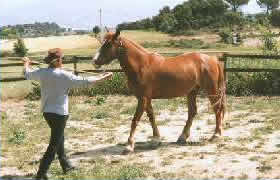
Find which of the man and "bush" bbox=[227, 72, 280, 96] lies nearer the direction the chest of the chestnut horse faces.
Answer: the man

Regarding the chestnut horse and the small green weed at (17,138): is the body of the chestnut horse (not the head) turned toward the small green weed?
yes

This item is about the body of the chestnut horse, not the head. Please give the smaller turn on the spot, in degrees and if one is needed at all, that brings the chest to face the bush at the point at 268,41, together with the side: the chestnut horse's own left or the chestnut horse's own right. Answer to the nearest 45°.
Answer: approximately 135° to the chestnut horse's own right

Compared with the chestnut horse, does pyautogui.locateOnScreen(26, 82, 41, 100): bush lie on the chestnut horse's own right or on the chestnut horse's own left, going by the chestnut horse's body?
on the chestnut horse's own right

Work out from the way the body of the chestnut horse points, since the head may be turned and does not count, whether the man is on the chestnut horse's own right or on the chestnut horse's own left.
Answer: on the chestnut horse's own left

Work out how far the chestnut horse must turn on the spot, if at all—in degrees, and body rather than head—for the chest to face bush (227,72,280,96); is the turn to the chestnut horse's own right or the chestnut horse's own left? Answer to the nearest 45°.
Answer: approximately 135° to the chestnut horse's own right

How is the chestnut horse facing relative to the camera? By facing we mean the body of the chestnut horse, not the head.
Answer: to the viewer's left
